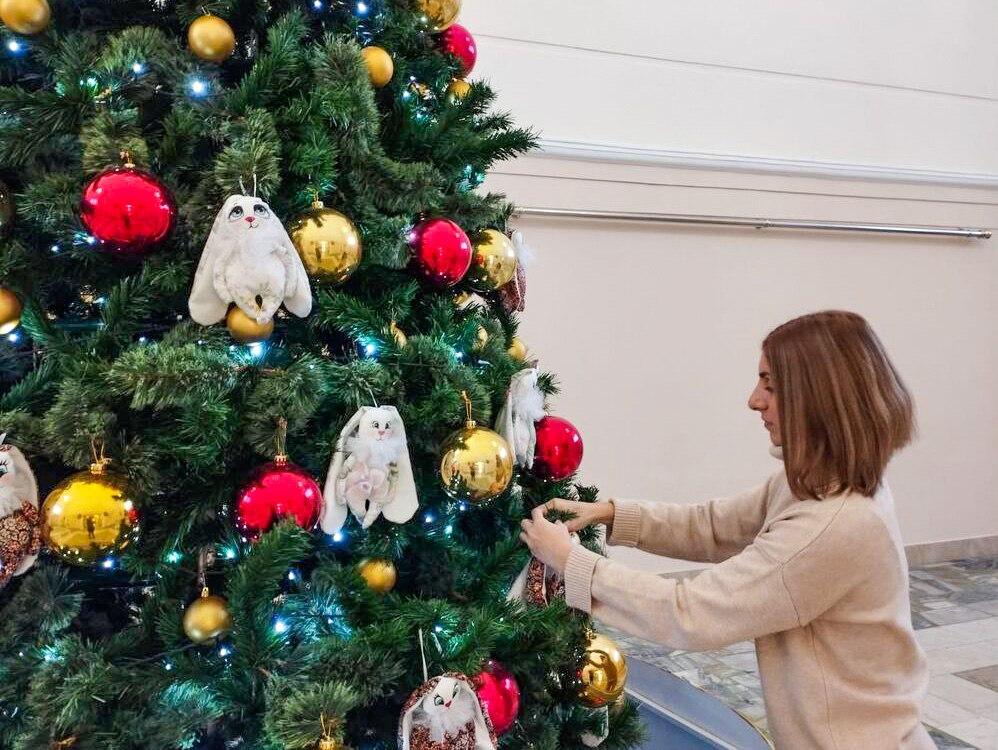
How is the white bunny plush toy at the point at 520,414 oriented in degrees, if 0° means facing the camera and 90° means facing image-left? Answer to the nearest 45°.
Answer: approximately 270°

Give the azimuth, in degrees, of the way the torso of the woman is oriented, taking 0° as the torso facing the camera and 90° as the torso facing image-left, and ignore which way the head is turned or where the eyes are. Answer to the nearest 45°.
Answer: approximately 90°

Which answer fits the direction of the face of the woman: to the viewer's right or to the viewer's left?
to the viewer's left

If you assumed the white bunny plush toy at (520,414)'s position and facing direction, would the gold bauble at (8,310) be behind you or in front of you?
behind
